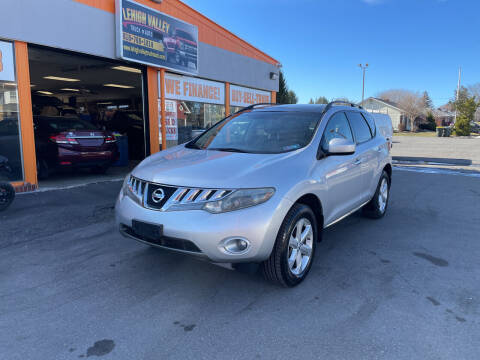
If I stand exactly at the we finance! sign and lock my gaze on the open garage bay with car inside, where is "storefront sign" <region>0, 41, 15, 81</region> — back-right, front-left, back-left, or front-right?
front-left

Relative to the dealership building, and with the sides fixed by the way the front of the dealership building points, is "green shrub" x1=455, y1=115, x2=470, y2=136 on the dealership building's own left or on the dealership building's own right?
on the dealership building's own left

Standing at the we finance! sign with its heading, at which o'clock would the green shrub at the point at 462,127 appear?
The green shrub is roughly at 9 o'clock from the we finance! sign.

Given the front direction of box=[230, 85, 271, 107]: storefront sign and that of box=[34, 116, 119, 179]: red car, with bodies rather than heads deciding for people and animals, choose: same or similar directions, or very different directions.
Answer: very different directions

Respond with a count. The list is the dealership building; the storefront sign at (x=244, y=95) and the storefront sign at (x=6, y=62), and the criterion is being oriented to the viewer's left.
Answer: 0

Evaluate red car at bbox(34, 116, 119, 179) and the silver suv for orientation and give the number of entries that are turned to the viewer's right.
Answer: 0

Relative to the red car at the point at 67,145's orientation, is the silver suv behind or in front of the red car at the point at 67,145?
behind

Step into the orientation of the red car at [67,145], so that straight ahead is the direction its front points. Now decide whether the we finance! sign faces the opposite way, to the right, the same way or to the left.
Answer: the opposite way

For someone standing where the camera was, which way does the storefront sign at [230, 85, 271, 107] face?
facing the viewer and to the right of the viewer

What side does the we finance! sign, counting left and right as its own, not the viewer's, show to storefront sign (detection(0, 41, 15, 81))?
right

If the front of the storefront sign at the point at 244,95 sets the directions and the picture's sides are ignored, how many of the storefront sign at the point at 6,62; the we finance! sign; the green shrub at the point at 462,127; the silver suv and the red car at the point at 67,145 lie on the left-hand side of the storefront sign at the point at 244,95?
1

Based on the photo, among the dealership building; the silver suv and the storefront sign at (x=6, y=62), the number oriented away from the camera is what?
0

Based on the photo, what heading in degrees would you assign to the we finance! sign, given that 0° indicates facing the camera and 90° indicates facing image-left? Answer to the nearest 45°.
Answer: approximately 315°

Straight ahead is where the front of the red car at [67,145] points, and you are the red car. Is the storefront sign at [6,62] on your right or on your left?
on your left

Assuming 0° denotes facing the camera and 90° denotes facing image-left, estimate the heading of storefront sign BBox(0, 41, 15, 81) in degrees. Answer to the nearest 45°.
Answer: approximately 315°

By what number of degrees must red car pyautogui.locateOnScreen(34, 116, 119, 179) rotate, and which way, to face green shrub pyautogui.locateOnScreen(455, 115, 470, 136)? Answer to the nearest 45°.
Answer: approximately 90° to its right

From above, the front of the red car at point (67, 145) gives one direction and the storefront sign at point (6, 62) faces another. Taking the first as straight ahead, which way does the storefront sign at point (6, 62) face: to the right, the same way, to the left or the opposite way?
the opposite way
